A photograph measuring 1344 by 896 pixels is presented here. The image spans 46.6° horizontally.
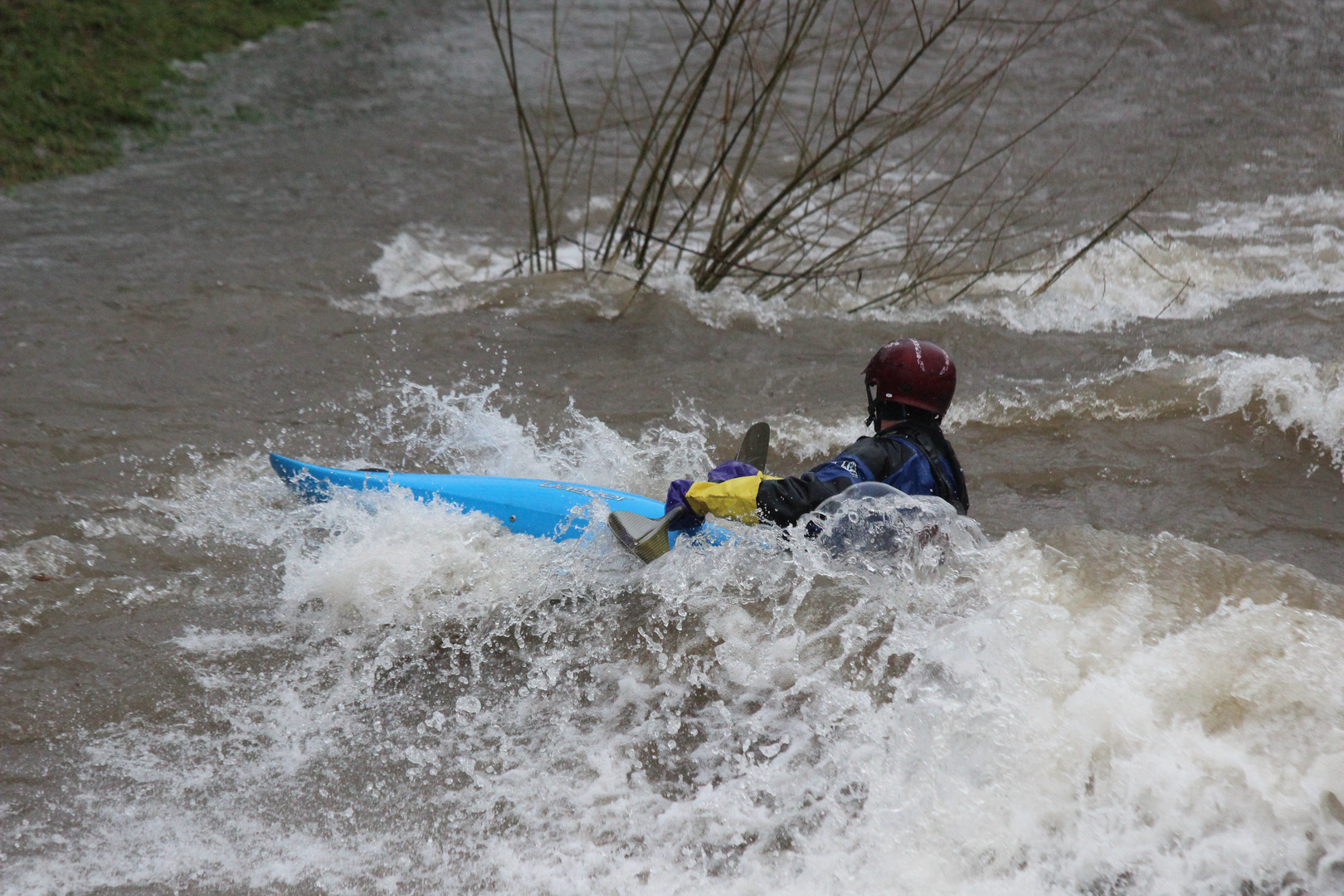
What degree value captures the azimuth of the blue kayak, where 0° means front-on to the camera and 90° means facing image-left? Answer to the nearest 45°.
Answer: approximately 90°

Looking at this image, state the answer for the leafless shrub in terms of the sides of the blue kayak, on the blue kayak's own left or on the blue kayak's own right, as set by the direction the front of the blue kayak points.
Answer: on the blue kayak's own right

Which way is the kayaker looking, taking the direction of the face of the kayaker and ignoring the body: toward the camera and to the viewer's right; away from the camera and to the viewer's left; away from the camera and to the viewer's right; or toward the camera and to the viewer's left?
away from the camera and to the viewer's left

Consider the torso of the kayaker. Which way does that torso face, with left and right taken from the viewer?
facing away from the viewer and to the left of the viewer

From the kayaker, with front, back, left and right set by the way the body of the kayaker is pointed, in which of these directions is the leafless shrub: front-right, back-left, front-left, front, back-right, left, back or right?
front-right
